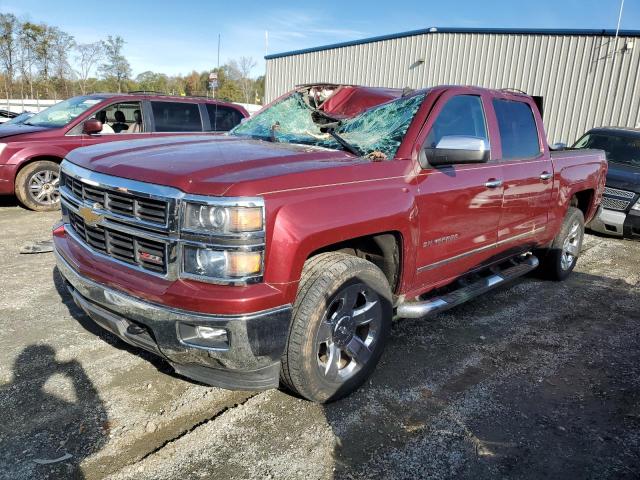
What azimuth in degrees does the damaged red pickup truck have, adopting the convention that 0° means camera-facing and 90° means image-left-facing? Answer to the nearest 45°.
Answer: approximately 45°

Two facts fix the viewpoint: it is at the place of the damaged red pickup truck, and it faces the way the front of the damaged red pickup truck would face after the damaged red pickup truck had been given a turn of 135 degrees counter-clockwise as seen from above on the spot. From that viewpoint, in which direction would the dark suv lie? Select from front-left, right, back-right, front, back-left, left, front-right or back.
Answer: front-left

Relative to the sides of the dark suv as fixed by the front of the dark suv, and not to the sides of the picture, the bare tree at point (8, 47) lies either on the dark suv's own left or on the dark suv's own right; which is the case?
on the dark suv's own right

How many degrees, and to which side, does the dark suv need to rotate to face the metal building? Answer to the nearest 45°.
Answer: approximately 135° to its right

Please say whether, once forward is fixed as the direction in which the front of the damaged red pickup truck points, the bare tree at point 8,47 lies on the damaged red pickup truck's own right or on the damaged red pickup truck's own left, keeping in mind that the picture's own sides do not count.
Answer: on the damaged red pickup truck's own right

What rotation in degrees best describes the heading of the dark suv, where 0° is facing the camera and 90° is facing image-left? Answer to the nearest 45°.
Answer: approximately 45°

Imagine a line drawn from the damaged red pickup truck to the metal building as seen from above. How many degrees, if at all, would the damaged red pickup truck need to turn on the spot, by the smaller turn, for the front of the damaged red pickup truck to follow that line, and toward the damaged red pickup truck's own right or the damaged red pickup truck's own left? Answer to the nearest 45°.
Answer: approximately 180°
